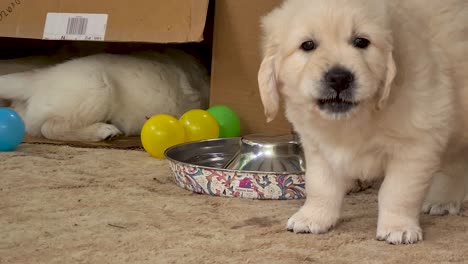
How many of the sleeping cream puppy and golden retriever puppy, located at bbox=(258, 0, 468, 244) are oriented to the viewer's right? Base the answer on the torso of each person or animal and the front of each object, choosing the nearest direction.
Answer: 1

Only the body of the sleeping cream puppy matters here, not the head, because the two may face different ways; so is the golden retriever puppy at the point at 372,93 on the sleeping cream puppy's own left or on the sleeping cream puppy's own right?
on the sleeping cream puppy's own right

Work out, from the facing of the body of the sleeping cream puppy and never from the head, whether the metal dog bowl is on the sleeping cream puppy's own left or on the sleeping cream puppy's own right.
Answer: on the sleeping cream puppy's own right

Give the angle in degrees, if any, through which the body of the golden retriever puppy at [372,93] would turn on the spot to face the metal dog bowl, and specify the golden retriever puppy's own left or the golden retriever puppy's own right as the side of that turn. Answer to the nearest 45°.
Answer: approximately 90° to the golden retriever puppy's own right

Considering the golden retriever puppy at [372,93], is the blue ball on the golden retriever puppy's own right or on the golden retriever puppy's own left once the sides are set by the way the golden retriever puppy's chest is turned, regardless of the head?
on the golden retriever puppy's own right

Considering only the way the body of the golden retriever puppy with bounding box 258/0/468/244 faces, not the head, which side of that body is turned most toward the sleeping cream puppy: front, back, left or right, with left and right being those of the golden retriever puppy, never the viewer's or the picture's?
right

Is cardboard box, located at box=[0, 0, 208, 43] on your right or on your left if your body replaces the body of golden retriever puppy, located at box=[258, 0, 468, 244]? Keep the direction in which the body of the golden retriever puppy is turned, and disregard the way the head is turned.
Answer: on your right

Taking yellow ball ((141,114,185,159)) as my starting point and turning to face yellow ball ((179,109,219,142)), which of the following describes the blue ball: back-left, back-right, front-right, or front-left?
back-left

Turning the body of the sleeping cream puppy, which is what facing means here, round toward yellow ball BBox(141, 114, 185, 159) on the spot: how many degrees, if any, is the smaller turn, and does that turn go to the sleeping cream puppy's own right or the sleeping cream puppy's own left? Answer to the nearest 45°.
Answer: approximately 90° to the sleeping cream puppy's own right

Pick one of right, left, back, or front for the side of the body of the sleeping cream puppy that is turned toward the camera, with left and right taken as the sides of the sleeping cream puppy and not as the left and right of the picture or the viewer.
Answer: right
